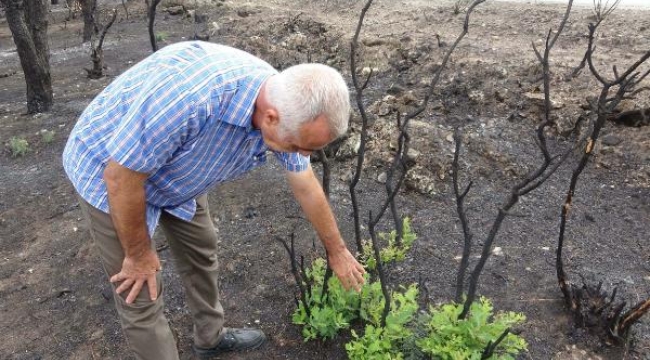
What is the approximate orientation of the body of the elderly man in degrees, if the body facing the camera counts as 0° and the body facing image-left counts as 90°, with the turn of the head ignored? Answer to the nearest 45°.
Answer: approximately 270°

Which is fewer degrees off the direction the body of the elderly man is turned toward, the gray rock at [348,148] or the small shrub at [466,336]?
the small shrub

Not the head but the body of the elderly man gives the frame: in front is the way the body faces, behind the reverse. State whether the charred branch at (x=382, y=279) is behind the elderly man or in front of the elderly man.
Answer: in front

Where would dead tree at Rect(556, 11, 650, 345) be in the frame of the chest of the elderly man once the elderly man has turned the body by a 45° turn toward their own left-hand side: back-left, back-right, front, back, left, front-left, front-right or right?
front-right

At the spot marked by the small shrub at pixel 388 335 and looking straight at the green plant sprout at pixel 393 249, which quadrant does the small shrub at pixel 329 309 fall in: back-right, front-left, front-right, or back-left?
front-left

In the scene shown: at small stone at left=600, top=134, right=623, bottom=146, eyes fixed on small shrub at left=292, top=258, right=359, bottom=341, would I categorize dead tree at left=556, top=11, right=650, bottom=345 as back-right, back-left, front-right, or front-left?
front-left

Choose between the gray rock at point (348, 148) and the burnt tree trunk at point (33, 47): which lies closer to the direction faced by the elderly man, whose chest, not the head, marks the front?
the gray rock

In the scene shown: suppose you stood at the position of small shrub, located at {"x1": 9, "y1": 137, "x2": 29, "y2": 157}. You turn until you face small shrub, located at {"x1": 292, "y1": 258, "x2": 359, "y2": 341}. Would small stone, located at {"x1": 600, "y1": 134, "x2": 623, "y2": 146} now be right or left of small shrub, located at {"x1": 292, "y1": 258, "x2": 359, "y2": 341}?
left

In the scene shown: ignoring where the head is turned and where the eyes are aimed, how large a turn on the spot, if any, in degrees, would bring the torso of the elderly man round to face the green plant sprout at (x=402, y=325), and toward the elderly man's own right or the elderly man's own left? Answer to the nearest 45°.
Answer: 0° — they already face it

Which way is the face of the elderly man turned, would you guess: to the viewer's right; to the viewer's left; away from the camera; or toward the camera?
to the viewer's right

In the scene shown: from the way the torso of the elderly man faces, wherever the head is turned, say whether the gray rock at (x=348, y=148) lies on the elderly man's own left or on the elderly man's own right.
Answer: on the elderly man's own left
